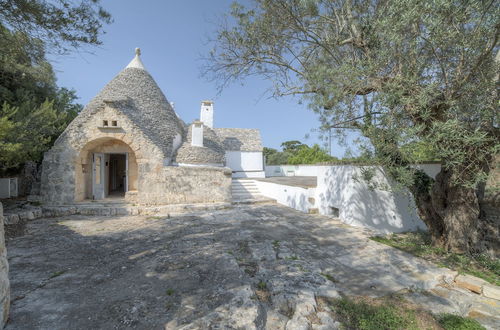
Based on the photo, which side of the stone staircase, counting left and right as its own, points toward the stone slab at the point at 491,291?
front

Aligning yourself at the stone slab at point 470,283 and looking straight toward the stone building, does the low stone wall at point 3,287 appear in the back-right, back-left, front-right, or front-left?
front-left

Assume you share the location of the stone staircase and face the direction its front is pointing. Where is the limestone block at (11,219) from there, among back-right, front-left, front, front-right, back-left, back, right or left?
front-right

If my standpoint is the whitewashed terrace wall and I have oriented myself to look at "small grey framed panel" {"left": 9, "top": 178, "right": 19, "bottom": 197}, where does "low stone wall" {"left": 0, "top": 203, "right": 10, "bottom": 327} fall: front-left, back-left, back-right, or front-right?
front-left

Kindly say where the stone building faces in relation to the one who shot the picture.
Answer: facing the viewer

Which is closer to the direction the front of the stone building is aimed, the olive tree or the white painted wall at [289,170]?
the olive tree

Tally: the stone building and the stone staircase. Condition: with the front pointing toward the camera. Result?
2

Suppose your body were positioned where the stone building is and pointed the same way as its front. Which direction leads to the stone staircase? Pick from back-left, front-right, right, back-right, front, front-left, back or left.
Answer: left

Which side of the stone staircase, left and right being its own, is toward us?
front

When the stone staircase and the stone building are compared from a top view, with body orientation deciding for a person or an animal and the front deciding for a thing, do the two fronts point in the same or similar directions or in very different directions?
same or similar directions

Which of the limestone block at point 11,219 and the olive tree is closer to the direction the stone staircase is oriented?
the olive tree

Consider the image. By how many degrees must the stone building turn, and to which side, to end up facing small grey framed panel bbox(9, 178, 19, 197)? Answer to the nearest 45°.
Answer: approximately 135° to its right

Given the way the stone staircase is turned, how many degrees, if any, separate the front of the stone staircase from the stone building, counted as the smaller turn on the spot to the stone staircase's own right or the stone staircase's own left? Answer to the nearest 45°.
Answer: approximately 45° to the stone staircase's own right
